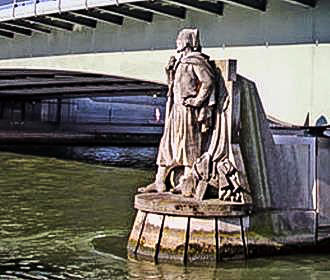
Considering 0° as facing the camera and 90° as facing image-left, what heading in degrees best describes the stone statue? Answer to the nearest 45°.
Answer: approximately 45°
